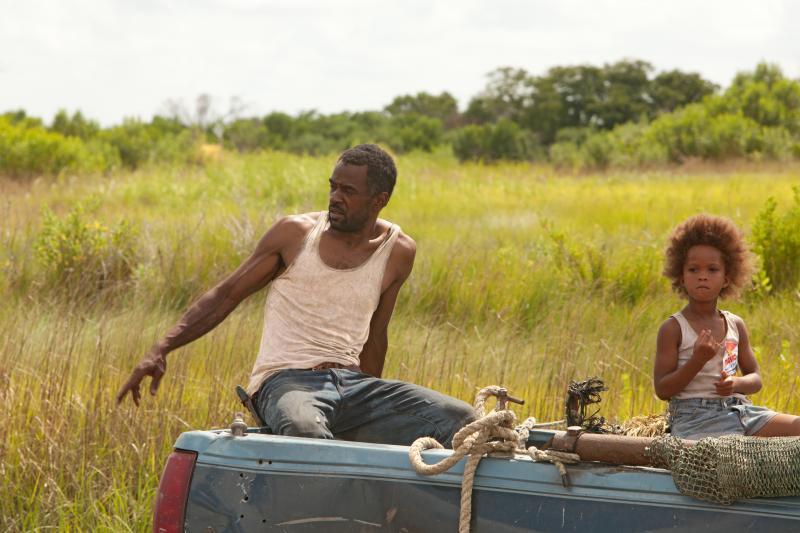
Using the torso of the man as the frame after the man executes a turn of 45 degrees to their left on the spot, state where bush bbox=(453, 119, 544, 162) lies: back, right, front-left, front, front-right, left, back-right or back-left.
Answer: back-left

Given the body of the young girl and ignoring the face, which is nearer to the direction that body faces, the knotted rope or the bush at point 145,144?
the knotted rope

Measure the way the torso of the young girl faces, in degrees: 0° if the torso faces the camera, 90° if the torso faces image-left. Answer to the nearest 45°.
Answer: approximately 0°

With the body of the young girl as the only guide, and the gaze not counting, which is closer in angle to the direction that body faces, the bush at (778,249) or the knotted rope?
the knotted rope

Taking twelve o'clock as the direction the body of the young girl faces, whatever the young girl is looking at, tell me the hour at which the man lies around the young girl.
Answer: The man is roughly at 3 o'clock from the young girl.

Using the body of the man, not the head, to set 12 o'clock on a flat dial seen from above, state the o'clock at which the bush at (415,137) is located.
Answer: The bush is roughly at 6 o'clock from the man.

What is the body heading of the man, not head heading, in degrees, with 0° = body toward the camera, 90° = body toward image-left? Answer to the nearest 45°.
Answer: approximately 0°

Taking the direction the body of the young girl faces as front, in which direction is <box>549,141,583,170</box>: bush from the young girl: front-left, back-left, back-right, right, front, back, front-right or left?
back

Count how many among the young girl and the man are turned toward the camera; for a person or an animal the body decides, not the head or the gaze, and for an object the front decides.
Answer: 2

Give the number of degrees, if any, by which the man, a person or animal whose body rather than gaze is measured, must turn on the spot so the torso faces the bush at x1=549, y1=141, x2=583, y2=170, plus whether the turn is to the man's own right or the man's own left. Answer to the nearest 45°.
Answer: approximately 180°

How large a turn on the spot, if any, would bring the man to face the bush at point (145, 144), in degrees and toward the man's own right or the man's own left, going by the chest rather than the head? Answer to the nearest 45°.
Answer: approximately 180°
